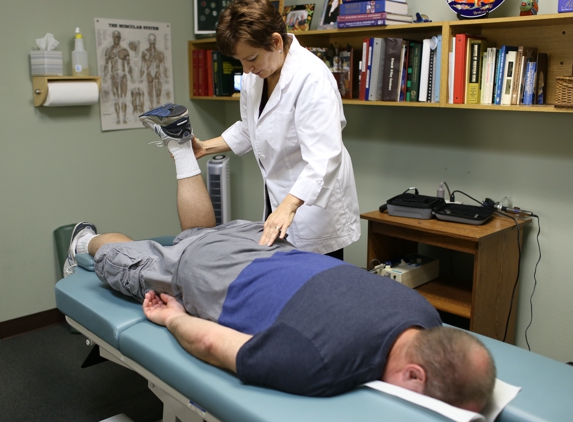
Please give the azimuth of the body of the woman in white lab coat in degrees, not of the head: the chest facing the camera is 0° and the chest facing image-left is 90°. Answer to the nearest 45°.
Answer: approximately 45°

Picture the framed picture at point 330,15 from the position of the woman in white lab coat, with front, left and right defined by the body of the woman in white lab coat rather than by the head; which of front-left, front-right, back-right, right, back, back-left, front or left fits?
back-right

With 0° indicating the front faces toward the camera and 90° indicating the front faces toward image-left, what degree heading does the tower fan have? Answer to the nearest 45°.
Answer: approximately 45°

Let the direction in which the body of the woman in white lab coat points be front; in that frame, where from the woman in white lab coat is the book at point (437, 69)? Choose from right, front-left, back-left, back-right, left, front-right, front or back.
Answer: back

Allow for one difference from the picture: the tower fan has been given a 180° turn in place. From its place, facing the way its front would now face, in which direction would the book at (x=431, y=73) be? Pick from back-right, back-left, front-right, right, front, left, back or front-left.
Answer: right

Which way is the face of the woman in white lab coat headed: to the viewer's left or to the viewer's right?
to the viewer's left

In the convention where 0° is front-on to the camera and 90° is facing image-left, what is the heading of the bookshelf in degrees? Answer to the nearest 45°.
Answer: approximately 45°

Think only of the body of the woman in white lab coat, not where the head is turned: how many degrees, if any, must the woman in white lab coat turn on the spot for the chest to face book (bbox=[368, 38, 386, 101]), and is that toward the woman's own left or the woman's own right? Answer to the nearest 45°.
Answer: approximately 180°
